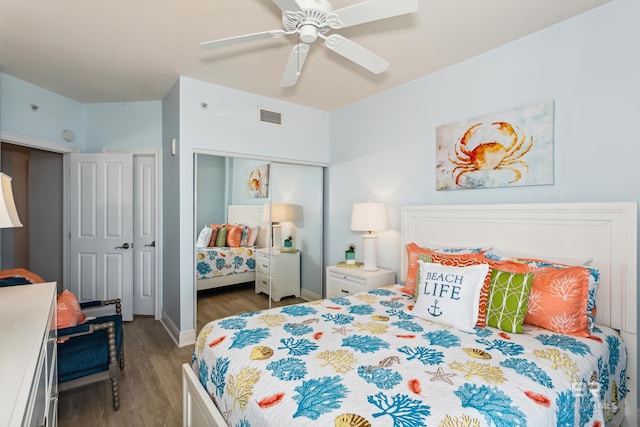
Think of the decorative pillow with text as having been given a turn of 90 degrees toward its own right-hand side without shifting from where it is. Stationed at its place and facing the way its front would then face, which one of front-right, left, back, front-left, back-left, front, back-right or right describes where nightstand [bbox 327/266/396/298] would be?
front

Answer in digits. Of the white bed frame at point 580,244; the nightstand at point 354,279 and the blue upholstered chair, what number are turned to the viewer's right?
1

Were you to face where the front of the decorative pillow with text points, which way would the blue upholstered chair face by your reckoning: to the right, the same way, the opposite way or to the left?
the opposite way

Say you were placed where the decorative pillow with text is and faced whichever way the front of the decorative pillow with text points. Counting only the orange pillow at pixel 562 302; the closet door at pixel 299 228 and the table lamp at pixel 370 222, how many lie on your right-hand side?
2

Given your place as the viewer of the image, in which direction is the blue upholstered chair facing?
facing to the right of the viewer

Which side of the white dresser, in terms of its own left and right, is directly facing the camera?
right

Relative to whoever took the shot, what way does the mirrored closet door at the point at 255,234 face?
facing the viewer and to the right of the viewer

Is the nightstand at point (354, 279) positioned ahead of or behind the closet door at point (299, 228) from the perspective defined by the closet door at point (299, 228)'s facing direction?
ahead

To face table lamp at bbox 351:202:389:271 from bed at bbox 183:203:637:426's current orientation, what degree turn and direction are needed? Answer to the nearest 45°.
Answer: approximately 135° to its right

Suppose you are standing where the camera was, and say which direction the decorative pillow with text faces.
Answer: facing the viewer and to the left of the viewer

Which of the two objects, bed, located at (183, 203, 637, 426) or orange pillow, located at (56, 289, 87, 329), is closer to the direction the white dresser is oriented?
the bed

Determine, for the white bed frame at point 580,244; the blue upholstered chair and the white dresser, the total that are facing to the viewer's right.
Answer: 2

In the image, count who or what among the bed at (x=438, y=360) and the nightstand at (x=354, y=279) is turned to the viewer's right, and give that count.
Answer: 0

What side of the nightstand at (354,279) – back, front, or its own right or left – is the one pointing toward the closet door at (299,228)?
right
